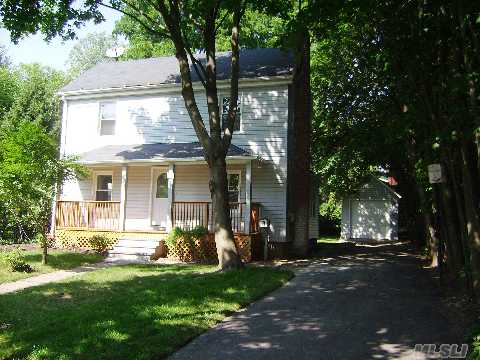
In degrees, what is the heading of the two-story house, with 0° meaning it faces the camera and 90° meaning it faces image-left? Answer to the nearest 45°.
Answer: approximately 0°

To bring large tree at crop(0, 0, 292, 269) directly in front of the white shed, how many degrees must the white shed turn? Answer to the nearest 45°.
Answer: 0° — it already faces it

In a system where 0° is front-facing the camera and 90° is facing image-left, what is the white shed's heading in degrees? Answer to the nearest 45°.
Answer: approximately 0°

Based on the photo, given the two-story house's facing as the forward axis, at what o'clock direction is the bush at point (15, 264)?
The bush is roughly at 1 o'clock from the two-story house.

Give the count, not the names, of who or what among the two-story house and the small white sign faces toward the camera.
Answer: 2

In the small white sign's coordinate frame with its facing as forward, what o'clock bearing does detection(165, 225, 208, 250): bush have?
The bush is roughly at 4 o'clock from the small white sign.

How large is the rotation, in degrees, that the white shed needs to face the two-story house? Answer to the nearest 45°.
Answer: approximately 45° to its right
